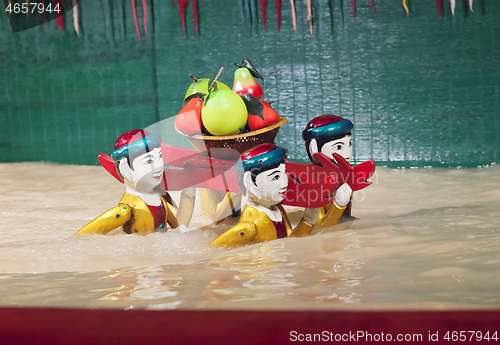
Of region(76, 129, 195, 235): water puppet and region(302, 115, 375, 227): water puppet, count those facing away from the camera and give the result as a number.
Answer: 0

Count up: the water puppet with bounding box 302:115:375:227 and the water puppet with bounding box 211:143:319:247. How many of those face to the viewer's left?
0

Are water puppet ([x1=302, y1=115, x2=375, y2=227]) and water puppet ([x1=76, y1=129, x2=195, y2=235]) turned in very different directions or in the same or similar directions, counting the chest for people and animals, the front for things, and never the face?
same or similar directions

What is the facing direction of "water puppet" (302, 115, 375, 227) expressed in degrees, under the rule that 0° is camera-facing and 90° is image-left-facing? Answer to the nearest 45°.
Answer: approximately 315°

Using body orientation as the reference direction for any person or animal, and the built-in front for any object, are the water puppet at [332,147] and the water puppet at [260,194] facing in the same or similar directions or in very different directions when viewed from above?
same or similar directions

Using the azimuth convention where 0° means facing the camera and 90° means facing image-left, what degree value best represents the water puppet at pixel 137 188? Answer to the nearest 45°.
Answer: approximately 315°

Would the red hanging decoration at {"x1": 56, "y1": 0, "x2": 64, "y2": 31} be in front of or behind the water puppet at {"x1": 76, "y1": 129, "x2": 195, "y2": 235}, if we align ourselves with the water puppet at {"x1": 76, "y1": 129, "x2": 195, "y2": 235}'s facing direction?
behind

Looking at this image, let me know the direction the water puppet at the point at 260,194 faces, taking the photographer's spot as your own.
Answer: facing the viewer and to the right of the viewer

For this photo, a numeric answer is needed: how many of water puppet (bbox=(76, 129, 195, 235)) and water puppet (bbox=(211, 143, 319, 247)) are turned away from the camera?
0

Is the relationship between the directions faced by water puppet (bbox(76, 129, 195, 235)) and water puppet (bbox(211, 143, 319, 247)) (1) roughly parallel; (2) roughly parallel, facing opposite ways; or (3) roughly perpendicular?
roughly parallel

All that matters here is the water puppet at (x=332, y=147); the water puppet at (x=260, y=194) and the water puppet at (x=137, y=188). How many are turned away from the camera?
0
